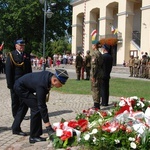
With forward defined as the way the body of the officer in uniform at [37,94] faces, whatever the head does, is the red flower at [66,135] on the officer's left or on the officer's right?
on the officer's right

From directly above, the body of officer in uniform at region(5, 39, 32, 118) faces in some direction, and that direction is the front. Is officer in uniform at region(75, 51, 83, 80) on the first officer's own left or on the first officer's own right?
on the first officer's own left

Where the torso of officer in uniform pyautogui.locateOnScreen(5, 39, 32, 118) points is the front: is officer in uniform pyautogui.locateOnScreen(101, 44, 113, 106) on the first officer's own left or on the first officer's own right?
on the first officer's own left

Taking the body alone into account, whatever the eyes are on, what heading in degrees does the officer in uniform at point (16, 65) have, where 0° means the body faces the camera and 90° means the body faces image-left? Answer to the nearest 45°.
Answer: approximately 315°

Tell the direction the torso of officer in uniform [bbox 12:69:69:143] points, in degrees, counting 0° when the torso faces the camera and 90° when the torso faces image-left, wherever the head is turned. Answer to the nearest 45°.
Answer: approximately 270°

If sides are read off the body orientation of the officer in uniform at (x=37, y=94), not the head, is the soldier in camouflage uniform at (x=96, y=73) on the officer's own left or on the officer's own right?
on the officer's own left

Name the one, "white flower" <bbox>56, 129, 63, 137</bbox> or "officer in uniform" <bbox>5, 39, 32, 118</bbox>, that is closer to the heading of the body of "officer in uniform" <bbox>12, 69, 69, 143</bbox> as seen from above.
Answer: the white flower

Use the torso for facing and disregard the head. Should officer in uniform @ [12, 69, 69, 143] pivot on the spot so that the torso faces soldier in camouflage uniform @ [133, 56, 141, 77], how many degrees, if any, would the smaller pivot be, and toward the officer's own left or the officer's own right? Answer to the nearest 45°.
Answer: approximately 45° to the officer's own left

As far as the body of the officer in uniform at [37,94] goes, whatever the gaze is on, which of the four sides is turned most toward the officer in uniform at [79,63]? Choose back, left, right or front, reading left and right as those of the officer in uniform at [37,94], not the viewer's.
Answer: left

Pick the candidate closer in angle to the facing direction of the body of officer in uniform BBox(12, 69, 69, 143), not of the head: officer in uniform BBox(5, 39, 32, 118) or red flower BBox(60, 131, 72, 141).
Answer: the red flower
